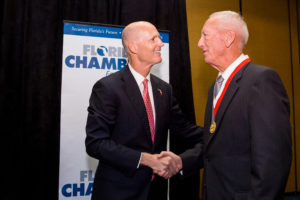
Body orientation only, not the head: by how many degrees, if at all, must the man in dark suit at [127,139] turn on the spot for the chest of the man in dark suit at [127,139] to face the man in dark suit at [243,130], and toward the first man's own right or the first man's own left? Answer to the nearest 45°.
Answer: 0° — they already face them

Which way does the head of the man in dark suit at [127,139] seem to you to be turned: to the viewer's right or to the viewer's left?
to the viewer's right

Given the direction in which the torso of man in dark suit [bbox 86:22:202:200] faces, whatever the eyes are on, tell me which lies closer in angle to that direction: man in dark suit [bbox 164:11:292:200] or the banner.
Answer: the man in dark suit

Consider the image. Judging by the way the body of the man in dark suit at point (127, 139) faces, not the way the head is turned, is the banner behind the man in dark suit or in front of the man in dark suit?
behind

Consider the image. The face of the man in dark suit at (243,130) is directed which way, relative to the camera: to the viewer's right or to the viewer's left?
to the viewer's left

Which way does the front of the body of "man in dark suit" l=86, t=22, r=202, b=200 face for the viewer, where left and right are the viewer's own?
facing the viewer and to the right of the viewer
